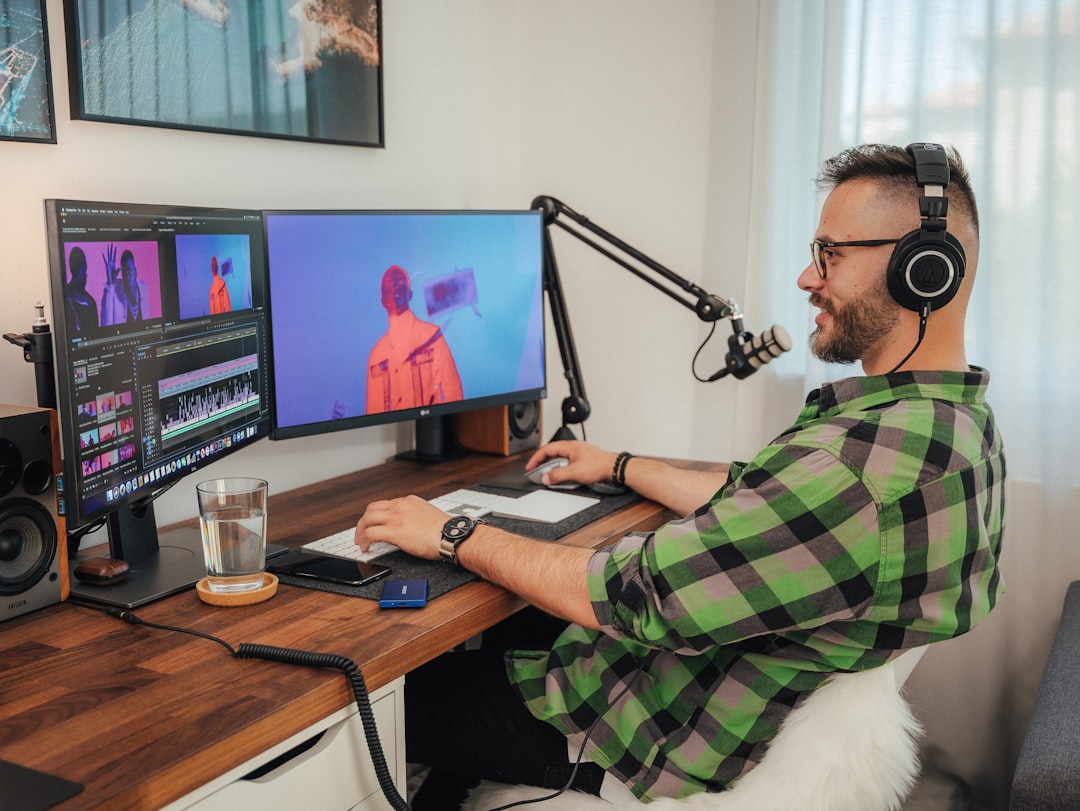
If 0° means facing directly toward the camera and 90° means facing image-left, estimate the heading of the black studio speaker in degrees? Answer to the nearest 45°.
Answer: approximately 315°

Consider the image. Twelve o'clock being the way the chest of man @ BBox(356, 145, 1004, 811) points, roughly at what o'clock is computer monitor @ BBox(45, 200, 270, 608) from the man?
The computer monitor is roughly at 12 o'clock from the man.

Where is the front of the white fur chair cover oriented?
to the viewer's left

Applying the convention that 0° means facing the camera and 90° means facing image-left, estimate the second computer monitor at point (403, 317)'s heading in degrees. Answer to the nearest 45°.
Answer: approximately 315°

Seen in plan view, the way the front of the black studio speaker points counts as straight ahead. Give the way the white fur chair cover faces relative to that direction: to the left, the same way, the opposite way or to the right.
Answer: the opposite way

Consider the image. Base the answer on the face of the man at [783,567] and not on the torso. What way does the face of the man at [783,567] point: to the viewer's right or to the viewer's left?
to the viewer's left

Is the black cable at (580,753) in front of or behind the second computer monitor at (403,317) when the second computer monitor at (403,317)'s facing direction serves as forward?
in front

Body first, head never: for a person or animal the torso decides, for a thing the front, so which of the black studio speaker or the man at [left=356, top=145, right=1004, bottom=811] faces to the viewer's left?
the man

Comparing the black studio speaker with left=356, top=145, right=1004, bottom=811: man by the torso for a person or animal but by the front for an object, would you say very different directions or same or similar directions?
very different directions

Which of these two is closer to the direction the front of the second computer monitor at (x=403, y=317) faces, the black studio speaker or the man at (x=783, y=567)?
the man

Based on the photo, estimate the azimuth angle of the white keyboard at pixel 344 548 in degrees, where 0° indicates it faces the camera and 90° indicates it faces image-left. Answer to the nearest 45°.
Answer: approximately 315°

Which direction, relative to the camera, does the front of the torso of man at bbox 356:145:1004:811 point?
to the viewer's left

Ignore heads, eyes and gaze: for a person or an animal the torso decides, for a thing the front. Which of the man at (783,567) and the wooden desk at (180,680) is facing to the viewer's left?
the man
